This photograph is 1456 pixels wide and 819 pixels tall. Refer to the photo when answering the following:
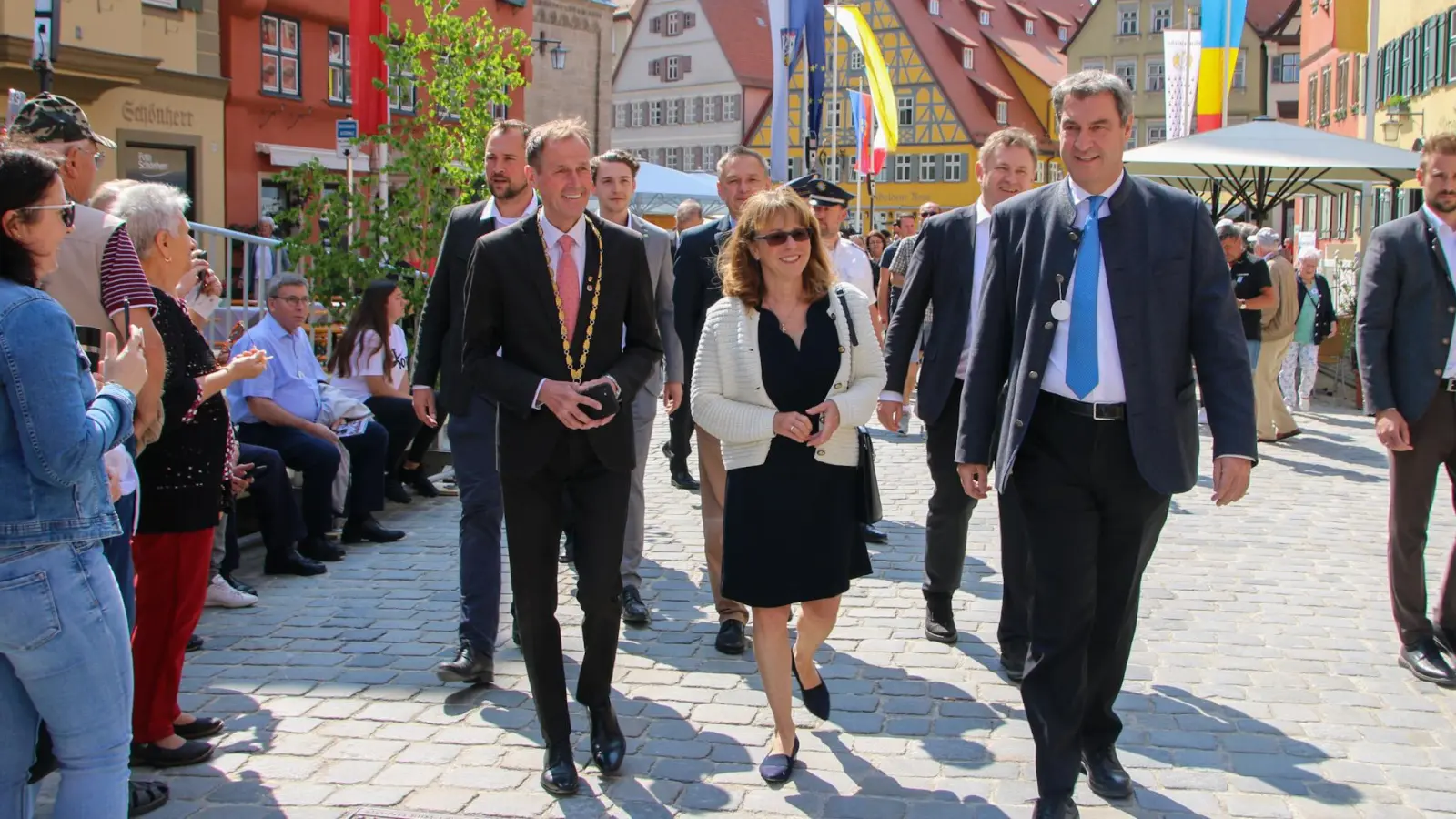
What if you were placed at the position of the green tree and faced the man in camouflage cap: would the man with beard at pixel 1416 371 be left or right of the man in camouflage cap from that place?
left

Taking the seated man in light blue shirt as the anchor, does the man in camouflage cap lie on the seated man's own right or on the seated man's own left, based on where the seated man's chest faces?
on the seated man's own right

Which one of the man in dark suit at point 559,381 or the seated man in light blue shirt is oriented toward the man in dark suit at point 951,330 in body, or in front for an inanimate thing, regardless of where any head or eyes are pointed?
the seated man in light blue shirt

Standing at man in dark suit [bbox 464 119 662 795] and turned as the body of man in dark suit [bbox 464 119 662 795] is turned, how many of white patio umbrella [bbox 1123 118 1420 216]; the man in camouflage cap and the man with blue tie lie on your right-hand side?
1

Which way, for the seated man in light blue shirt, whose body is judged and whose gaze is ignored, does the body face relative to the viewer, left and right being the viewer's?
facing the viewer and to the right of the viewer

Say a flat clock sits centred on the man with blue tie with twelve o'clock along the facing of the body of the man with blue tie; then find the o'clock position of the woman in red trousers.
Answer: The woman in red trousers is roughly at 3 o'clock from the man with blue tie.

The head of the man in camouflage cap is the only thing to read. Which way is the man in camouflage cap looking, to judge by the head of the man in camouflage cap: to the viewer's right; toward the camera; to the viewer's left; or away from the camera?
to the viewer's right

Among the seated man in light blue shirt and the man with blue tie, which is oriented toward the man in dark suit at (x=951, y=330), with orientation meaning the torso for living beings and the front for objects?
the seated man in light blue shirt

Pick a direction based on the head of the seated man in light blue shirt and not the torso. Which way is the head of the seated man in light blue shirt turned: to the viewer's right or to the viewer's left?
to the viewer's right

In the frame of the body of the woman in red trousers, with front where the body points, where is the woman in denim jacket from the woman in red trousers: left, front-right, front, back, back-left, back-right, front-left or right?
right

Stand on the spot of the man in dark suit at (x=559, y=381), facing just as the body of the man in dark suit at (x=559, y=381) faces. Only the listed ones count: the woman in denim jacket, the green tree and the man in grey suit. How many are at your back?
2

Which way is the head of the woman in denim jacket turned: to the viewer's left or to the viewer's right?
to the viewer's right

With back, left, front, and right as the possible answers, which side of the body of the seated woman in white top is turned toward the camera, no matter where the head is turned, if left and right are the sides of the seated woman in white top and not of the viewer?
right

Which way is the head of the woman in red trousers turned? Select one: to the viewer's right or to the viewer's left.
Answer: to the viewer's right

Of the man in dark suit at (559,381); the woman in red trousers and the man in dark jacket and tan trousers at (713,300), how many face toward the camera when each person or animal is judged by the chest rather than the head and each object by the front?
2

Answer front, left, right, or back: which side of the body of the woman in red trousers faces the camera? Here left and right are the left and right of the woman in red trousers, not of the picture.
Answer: right
